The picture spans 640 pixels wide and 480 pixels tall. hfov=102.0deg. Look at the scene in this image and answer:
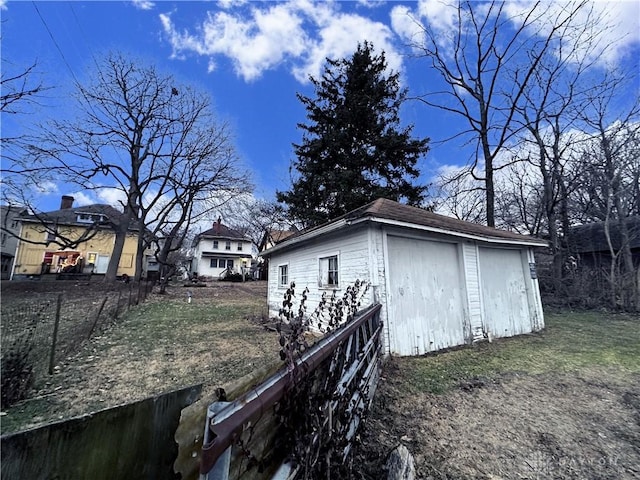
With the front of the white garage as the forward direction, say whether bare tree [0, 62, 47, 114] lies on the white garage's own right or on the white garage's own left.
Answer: on the white garage's own right

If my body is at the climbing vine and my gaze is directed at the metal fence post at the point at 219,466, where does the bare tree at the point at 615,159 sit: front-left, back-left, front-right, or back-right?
back-left

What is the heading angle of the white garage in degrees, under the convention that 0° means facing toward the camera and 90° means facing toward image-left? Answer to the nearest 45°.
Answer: approximately 315°

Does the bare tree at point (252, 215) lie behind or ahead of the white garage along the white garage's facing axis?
behind

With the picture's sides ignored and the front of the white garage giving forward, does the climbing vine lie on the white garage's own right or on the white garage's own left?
on the white garage's own right

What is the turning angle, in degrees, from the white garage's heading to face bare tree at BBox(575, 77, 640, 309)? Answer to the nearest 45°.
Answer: approximately 90° to its left

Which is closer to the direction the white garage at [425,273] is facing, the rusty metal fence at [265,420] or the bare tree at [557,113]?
the rusty metal fence

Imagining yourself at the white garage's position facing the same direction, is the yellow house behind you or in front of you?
behind

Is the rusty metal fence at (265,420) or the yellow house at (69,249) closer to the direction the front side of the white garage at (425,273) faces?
the rusty metal fence

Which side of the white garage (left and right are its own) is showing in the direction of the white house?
back

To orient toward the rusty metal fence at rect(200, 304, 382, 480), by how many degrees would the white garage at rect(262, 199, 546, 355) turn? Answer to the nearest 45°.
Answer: approximately 45° to its right

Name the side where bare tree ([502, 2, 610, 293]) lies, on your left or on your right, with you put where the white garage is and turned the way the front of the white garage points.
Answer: on your left
